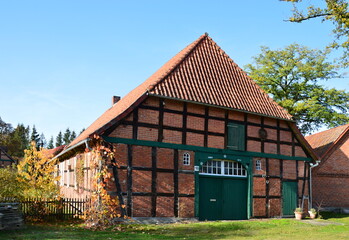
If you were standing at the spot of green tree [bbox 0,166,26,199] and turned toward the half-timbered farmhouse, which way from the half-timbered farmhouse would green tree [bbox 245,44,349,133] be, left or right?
left

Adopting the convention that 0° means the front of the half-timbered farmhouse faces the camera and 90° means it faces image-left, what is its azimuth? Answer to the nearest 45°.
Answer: approximately 315°

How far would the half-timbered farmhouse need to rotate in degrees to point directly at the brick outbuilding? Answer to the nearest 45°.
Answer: approximately 90° to its left

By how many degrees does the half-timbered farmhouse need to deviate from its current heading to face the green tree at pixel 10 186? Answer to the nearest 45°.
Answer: approximately 135° to its right

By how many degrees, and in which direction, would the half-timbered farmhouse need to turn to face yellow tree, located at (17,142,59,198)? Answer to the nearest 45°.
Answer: approximately 135° to its right

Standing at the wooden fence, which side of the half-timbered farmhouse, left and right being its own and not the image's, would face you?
right

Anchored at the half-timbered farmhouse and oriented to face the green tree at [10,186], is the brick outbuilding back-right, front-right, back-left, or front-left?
back-right
